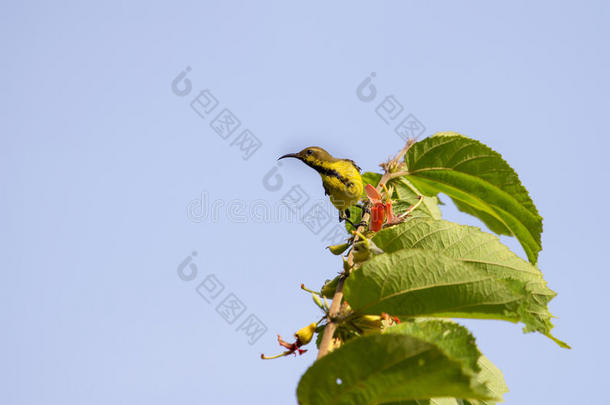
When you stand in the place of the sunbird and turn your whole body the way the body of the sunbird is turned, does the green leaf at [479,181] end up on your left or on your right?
on your left

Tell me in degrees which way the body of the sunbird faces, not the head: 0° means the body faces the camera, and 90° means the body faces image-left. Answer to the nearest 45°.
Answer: approximately 45°
